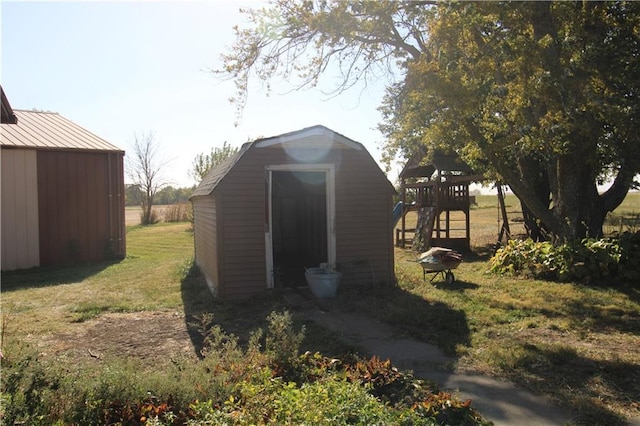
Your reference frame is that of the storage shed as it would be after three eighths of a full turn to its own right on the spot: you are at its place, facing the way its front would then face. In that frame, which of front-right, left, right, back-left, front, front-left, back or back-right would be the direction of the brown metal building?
front

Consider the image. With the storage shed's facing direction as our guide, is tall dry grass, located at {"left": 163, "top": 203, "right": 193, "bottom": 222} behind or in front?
behind

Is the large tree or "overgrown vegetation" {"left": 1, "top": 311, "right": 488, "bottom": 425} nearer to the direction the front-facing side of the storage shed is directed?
the overgrown vegetation

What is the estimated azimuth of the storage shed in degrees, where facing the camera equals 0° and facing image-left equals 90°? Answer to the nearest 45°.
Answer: approximately 0°

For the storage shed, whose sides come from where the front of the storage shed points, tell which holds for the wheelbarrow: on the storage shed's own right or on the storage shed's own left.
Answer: on the storage shed's own left

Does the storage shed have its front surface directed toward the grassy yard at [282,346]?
yes

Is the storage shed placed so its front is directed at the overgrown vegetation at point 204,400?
yes

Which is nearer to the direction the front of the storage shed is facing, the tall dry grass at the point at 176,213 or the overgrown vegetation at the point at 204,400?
the overgrown vegetation
